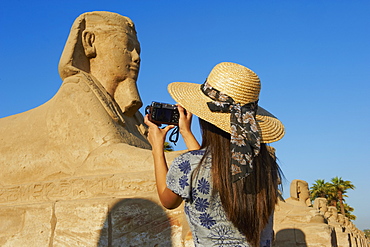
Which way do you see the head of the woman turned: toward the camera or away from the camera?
away from the camera

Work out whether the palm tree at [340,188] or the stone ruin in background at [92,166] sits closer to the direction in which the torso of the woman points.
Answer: the stone ruin in background

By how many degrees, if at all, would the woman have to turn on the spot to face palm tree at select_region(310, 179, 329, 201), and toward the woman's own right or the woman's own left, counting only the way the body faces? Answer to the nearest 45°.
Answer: approximately 45° to the woman's own right

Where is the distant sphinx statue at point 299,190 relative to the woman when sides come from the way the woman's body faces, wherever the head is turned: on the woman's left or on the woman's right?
on the woman's right

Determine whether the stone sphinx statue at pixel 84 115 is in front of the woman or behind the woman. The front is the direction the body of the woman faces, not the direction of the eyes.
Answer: in front

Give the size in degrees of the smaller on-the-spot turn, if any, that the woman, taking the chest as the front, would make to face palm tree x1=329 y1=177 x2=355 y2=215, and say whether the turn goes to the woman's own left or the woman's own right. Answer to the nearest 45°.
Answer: approximately 45° to the woman's own right

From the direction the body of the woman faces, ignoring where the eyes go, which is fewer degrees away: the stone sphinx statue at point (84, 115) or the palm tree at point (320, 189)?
the stone sphinx statue

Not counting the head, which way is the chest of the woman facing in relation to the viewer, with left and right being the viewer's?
facing away from the viewer and to the left of the viewer
